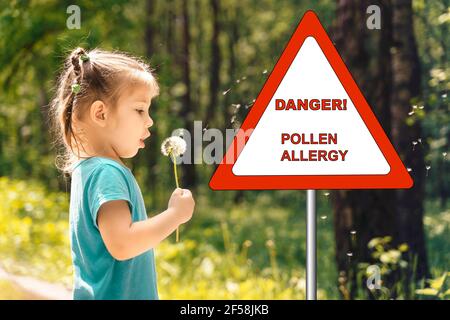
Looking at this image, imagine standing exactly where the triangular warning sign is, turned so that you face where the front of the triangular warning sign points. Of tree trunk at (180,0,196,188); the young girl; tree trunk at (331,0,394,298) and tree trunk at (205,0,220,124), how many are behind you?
3

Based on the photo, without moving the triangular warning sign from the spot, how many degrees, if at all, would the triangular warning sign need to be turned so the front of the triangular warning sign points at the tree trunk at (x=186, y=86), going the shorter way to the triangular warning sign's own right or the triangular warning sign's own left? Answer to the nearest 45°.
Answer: approximately 180°

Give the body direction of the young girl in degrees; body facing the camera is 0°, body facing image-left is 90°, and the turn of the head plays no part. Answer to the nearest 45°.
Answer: approximately 270°

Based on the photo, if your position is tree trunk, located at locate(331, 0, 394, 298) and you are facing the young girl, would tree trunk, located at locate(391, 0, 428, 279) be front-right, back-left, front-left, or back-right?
back-left

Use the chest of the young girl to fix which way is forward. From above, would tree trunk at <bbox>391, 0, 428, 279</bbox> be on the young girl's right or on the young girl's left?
on the young girl's left

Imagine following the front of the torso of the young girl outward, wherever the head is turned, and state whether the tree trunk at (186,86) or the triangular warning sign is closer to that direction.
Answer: the triangular warning sign

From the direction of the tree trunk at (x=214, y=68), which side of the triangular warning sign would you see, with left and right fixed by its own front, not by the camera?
back

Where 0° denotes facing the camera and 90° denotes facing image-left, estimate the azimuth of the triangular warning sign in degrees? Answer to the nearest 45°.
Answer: approximately 0°

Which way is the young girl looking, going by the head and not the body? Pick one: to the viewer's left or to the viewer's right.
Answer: to the viewer's right

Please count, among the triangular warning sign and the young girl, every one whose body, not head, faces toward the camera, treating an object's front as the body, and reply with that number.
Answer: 1

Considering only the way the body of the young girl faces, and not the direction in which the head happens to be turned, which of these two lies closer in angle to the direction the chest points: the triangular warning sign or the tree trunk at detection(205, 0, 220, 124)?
the triangular warning sign

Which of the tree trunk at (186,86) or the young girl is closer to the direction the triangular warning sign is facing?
the young girl
